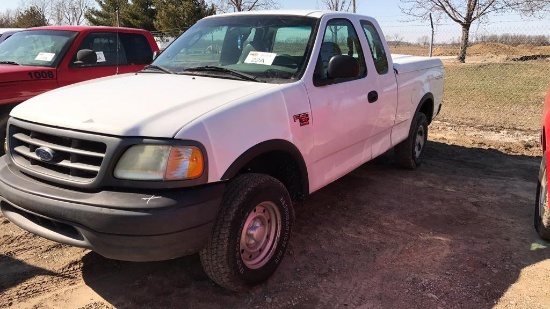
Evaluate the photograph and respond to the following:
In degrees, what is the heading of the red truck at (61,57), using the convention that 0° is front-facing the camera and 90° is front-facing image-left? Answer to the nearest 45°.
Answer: approximately 45°

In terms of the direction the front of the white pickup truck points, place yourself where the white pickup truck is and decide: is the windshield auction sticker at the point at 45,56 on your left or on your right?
on your right

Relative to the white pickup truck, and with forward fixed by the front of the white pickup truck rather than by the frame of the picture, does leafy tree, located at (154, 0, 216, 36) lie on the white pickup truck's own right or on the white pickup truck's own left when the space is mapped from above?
on the white pickup truck's own right

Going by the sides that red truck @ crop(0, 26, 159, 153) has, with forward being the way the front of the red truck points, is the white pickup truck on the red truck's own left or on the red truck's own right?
on the red truck's own left

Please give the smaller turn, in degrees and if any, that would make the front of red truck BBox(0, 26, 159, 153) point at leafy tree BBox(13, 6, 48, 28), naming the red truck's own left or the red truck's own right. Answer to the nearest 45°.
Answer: approximately 135° to the red truck's own right

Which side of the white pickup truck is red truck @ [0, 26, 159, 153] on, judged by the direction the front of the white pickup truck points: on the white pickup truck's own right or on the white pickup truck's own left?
on the white pickup truck's own right

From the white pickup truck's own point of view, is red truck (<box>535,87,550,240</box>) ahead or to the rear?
to the rear
